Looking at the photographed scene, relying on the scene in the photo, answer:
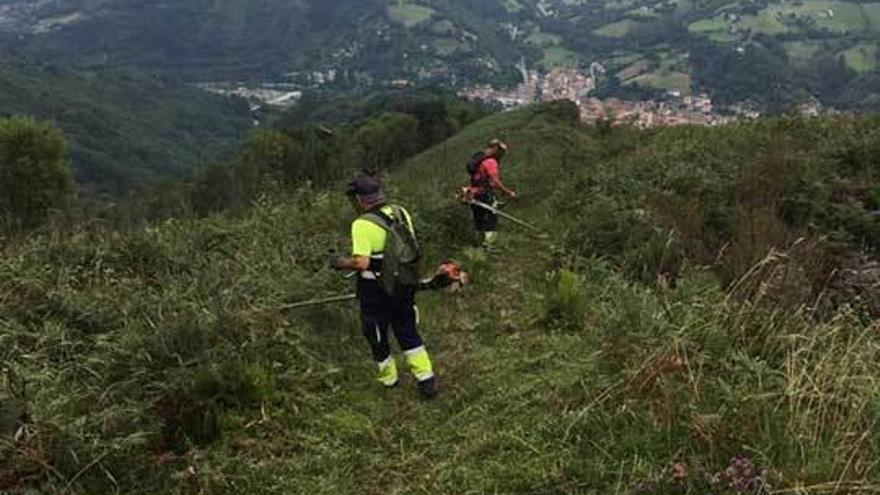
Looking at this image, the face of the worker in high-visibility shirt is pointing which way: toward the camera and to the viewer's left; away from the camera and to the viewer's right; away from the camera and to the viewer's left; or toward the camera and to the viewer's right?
away from the camera and to the viewer's left

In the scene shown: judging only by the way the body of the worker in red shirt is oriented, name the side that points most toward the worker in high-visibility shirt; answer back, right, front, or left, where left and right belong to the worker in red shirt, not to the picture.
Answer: right

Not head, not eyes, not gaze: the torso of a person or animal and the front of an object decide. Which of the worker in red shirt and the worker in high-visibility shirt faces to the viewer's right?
the worker in red shirt

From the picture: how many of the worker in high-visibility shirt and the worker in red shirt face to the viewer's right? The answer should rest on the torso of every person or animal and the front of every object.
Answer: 1

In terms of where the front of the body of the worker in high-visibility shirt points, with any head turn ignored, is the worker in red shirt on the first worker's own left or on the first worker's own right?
on the first worker's own right

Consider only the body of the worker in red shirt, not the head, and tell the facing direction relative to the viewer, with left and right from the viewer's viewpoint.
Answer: facing to the right of the viewer

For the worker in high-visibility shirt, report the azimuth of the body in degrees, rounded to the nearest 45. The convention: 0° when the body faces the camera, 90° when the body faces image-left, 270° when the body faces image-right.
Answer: approximately 135°
